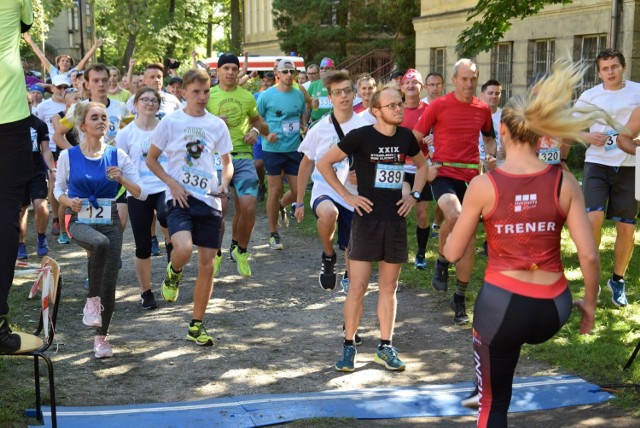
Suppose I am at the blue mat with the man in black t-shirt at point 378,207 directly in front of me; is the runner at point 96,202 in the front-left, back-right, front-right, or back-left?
front-left

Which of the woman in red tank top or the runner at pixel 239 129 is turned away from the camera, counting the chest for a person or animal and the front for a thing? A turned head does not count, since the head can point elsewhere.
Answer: the woman in red tank top

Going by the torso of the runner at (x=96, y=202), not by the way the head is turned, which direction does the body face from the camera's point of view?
toward the camera

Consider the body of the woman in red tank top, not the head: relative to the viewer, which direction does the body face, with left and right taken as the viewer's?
facing away from the viewer

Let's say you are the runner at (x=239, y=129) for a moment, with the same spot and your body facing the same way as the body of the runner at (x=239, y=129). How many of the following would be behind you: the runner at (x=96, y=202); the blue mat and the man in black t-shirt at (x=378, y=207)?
0

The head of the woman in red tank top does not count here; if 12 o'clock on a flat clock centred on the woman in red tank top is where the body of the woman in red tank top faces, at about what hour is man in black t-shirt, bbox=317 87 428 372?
The man in black t-shirt is roughly at 11 o'clock from the woman in red tank top.

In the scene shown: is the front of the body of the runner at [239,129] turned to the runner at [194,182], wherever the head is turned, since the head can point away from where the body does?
yes

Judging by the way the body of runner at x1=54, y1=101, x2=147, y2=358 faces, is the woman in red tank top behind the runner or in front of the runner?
in front

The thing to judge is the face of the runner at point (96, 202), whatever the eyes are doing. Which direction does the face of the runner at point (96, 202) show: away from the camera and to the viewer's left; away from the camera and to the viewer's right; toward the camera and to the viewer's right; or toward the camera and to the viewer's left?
toward the camera and to the viewer's right

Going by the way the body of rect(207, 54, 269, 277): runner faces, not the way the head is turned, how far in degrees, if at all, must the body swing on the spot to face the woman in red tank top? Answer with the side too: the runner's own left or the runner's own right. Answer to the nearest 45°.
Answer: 0° — they already face them

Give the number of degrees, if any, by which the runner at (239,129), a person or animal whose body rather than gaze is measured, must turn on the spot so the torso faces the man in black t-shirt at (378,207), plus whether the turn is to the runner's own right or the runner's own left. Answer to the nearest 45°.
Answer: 0° — they already face them

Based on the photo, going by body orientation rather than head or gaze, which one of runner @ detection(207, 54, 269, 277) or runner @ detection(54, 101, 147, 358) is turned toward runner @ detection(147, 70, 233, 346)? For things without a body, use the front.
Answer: runner @ detection(207, 54, 269, 277)

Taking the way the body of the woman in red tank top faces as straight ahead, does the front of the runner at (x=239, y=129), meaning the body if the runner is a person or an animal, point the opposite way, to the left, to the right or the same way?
the opposite way

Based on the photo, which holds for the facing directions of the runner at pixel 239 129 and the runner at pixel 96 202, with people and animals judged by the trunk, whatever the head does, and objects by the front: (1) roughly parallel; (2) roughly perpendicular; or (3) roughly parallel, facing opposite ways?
roughly parallel

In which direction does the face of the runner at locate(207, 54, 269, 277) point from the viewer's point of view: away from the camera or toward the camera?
toward the camera

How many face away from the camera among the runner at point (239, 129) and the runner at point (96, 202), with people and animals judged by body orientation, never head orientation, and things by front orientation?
0

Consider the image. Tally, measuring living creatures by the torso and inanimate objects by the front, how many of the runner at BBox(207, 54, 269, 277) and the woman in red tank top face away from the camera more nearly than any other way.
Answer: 1

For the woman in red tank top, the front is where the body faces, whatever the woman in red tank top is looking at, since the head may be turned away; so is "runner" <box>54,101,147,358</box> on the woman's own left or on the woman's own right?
on the woman's own left

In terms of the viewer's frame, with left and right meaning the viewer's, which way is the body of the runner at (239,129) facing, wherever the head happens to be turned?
facing the viewer

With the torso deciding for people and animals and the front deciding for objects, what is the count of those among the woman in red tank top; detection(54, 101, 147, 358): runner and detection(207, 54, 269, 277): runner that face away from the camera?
1
